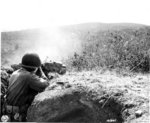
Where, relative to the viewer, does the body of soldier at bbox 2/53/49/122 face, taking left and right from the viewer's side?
facing away from the viewer and to the right of the viewer
